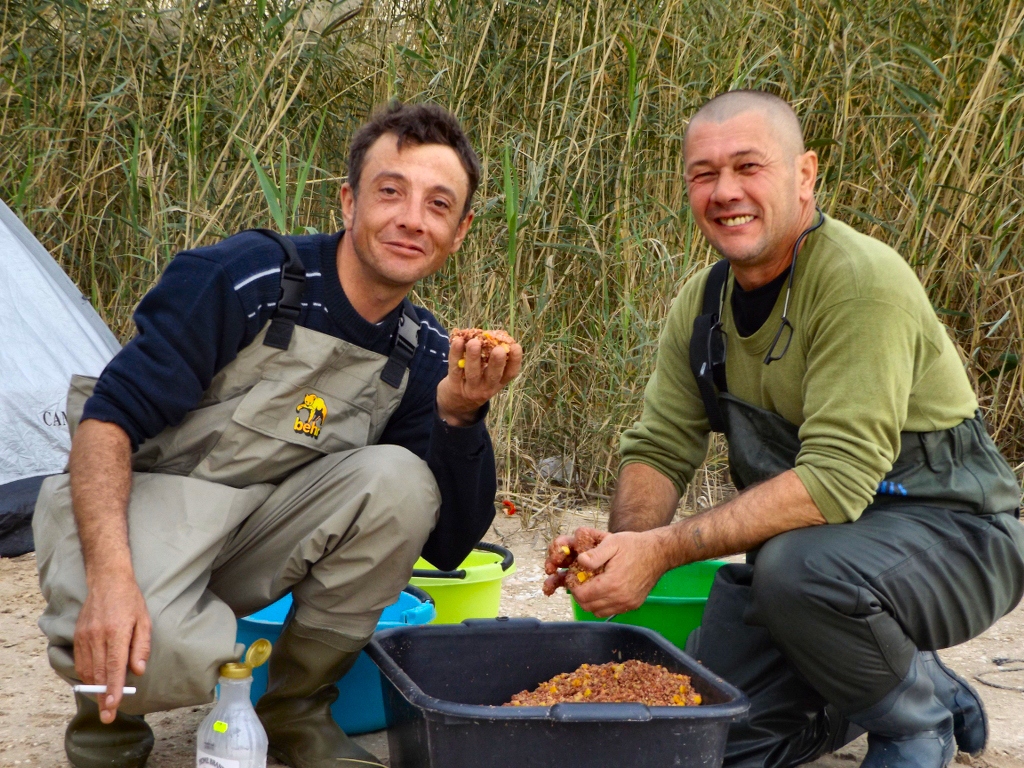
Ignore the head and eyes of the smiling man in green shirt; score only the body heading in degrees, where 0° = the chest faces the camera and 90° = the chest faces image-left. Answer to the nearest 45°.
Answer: approximately 45°

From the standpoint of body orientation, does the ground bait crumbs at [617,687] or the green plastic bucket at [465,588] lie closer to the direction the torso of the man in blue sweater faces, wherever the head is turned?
the ground bait crumbs

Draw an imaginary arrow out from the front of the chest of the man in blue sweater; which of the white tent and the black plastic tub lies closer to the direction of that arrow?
the black plastic tub

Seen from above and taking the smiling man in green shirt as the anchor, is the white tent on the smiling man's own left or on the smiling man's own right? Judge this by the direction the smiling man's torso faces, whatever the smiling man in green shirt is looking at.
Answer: on the smiling man's own right

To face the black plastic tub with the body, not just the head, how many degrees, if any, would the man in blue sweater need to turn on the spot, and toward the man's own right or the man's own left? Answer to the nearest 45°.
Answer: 0° — they already face it

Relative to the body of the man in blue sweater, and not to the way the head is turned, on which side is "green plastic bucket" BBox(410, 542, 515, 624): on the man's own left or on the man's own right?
on the man's own left

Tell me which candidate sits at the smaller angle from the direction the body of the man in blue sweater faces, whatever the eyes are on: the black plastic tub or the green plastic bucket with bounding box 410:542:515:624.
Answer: the black plastic tub

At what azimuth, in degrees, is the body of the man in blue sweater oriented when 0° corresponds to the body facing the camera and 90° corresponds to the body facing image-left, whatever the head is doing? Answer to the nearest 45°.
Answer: approximately 315°

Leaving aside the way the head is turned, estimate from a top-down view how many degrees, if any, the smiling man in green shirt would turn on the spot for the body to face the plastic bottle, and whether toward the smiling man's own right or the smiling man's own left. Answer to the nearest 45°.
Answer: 0° — they already face it
